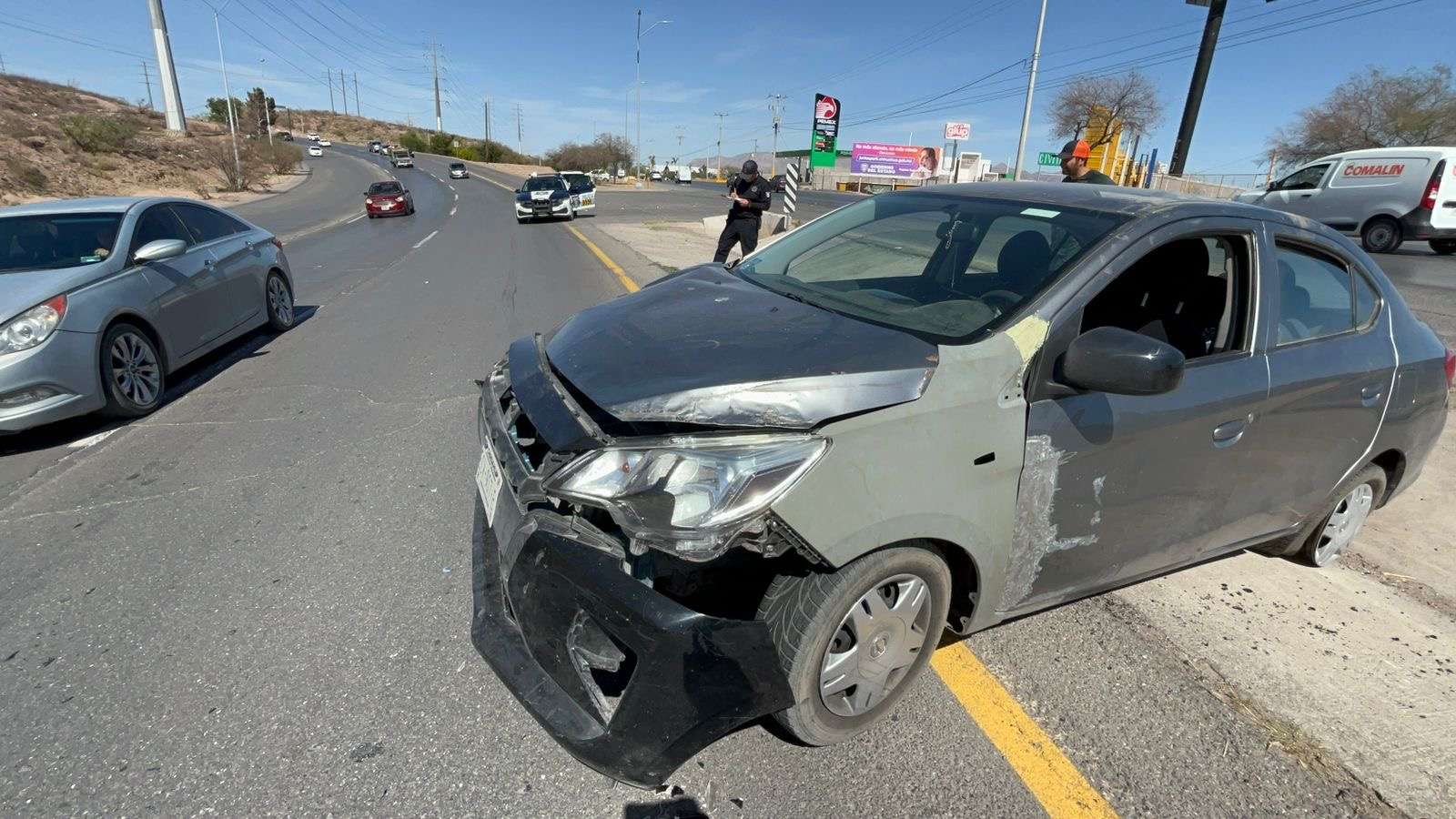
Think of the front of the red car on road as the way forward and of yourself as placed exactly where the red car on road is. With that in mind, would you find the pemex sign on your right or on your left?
on your left

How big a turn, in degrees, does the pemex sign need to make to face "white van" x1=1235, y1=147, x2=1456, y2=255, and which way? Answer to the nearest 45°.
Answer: approximately 45° to its left

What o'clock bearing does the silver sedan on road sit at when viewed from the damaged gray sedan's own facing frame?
The silver sedan on road is roughly at 2 o'clock from the damaged gray sedan.

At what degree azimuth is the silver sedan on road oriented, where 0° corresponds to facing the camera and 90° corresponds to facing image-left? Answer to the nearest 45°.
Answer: approximately 45°

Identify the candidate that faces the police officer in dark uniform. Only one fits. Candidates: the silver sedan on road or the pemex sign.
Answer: the pemex sign

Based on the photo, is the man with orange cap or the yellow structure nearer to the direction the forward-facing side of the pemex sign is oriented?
the man with orange cap

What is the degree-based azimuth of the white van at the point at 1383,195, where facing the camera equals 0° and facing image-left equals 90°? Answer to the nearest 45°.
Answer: approximately 135°

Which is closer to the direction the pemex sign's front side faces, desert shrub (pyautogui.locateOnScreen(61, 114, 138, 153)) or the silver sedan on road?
the silver sedan on road

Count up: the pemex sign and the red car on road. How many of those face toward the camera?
2

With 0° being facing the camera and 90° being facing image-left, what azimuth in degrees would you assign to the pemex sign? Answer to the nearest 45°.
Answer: approximately 0°
